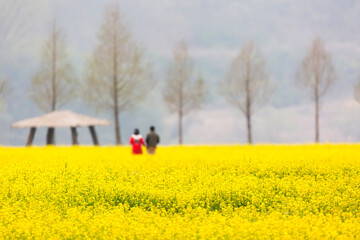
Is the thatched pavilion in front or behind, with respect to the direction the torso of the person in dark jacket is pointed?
in front

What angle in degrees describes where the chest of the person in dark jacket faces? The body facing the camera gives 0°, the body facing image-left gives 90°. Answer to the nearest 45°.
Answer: approximately 180°
